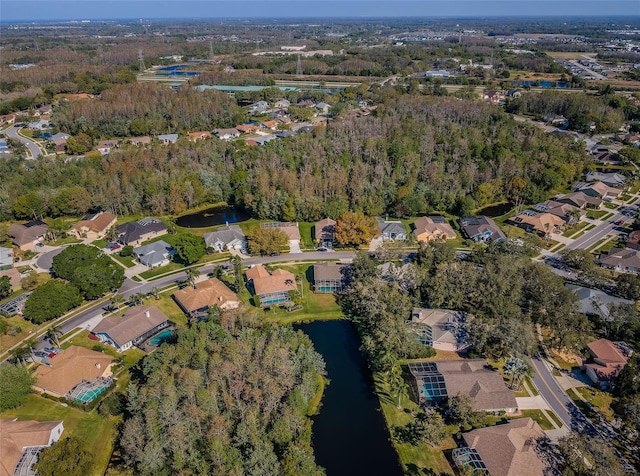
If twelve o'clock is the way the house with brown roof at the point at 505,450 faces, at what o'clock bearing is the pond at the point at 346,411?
The pond is roughly at 6 o'clock from the house with brown roof.

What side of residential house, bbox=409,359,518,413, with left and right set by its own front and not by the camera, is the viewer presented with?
right

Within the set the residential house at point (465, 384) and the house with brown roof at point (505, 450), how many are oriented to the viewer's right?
2

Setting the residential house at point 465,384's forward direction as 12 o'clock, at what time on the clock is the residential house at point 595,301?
the residential house at point 595,301 is roughly at 10 o'clock from the residential house at point 465,384.

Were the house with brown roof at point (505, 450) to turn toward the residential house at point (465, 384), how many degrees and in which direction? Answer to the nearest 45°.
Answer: approximately 135° to its left

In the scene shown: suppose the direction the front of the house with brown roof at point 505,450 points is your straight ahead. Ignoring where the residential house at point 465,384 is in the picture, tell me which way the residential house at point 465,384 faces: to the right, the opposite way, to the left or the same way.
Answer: the same way

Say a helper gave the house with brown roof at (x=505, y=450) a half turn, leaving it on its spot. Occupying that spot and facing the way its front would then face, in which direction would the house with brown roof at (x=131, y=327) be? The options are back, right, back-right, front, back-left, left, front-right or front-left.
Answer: front

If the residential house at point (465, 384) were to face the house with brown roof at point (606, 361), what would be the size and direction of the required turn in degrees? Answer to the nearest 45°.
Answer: approximately 45° to its left

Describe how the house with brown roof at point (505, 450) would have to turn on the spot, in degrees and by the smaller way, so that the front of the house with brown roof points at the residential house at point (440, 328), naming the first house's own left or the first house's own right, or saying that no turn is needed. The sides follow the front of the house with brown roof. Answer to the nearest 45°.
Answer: approximately 135° to the first house's own left

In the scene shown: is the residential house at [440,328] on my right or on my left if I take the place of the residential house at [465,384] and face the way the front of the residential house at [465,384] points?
on my left

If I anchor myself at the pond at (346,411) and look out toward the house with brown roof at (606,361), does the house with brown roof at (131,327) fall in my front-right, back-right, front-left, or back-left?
back-left

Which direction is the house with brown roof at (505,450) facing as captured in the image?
to the viewer's right

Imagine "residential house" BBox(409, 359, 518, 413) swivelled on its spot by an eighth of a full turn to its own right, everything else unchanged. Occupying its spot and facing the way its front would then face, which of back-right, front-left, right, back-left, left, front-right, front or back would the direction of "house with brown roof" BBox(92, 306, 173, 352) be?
back-right
